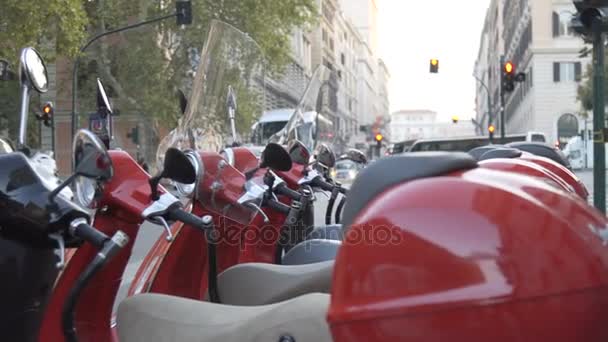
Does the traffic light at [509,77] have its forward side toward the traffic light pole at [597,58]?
yes

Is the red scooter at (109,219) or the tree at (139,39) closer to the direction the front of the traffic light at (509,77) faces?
the red scooter

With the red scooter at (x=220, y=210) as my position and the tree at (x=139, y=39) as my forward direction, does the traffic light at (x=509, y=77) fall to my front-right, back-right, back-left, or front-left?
front-right

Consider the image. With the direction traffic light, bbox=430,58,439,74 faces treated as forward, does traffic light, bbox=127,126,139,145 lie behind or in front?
in front

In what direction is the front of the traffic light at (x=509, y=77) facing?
toward the camera

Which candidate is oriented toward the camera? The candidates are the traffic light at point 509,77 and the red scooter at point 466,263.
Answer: the traffic light

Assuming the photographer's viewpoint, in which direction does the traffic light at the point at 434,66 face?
facing the viewer

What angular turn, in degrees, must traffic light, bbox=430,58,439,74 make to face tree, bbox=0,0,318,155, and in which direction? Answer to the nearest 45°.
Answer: approximately 45° to its right

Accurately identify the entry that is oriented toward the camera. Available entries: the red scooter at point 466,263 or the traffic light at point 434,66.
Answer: the traffic light

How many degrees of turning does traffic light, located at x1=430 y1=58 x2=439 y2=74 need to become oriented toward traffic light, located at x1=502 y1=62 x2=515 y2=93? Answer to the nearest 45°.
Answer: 0° — it already faces it

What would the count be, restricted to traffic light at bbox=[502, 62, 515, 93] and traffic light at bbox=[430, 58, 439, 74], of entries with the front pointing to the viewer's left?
0

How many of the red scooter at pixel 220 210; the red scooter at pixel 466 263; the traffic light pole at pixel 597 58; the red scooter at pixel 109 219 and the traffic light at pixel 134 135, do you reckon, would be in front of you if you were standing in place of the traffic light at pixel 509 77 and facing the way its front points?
5

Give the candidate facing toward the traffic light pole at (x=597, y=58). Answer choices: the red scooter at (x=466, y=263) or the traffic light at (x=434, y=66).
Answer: the traffic light

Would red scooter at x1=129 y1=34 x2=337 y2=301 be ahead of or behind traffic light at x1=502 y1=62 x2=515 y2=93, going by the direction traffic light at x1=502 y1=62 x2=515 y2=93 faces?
ahead

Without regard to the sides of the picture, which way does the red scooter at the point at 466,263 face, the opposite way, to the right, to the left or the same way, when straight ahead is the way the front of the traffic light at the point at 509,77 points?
to the right

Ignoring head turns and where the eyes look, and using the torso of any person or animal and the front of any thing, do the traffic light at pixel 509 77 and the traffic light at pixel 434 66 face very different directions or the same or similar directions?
same or similar directions

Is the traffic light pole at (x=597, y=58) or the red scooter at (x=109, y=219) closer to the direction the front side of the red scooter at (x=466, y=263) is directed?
the red scooter

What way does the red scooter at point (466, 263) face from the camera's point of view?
to the viewer's left
